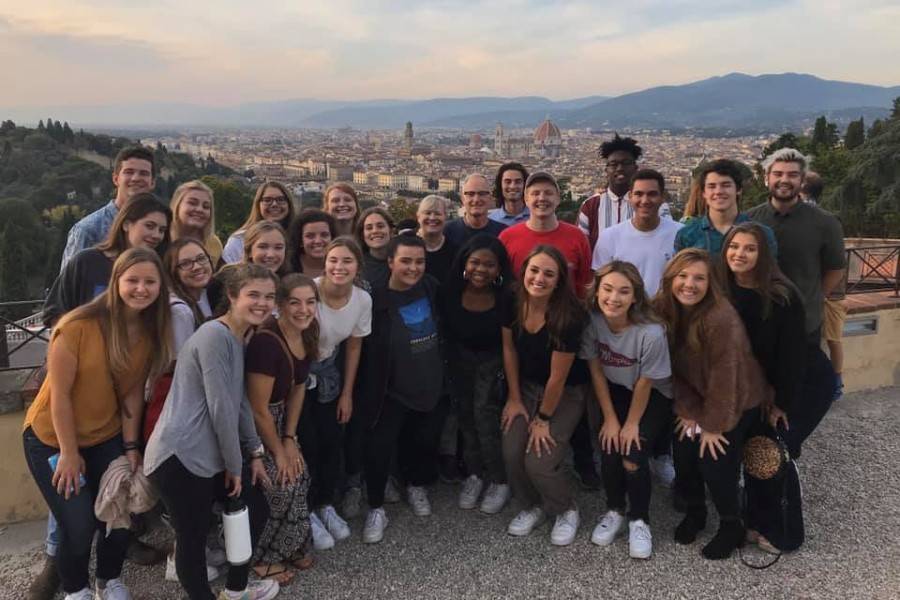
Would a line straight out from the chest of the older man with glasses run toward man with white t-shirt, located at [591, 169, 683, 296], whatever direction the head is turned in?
no

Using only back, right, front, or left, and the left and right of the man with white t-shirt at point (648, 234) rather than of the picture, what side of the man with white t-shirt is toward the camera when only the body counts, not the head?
front

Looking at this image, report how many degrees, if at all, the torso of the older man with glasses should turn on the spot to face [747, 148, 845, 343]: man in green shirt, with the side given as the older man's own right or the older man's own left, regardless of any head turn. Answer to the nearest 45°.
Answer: approximately 90° to the older man's own left

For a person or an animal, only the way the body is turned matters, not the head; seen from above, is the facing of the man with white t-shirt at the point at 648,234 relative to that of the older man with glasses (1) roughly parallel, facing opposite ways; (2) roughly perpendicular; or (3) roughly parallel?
roughly parallel

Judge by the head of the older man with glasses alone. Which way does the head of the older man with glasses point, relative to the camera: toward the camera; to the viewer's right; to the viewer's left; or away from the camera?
toward the camera

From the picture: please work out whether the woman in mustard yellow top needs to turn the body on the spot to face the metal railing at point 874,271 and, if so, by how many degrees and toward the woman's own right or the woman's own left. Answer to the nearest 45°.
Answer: approximately 45° to the woman's own left

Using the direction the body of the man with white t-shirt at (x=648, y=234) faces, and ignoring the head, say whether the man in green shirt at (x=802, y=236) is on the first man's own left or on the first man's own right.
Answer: on the first man's own left

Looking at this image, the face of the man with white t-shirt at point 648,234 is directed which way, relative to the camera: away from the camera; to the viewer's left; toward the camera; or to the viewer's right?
toward the camera

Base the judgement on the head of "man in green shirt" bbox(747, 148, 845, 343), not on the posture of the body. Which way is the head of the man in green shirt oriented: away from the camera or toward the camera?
toward the camera

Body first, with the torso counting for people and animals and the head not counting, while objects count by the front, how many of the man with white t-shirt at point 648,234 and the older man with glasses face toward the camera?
2

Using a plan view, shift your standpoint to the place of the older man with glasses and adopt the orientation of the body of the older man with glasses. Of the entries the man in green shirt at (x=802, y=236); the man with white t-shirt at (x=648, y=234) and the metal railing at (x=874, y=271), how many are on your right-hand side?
0

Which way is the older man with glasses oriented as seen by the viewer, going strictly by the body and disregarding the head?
toward the camera

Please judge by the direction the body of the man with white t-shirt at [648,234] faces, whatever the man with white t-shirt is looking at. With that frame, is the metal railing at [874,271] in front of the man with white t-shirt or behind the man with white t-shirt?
behind

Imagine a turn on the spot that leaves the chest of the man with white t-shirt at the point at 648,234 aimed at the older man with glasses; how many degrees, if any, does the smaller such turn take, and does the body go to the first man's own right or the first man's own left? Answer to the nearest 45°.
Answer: approximately 90° to the first man's own right

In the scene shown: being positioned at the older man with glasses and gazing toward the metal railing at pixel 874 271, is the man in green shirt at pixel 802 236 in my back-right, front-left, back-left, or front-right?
front-right

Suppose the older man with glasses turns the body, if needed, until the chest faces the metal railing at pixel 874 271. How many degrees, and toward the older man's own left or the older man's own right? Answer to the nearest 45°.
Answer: approximately 135° to the older man's own left

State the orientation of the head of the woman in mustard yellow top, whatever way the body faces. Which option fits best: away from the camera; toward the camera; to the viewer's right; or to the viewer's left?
toward the camera

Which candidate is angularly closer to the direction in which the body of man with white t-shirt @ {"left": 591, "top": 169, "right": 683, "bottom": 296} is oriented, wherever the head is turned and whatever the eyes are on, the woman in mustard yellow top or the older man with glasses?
the woman in mustard yellow top
